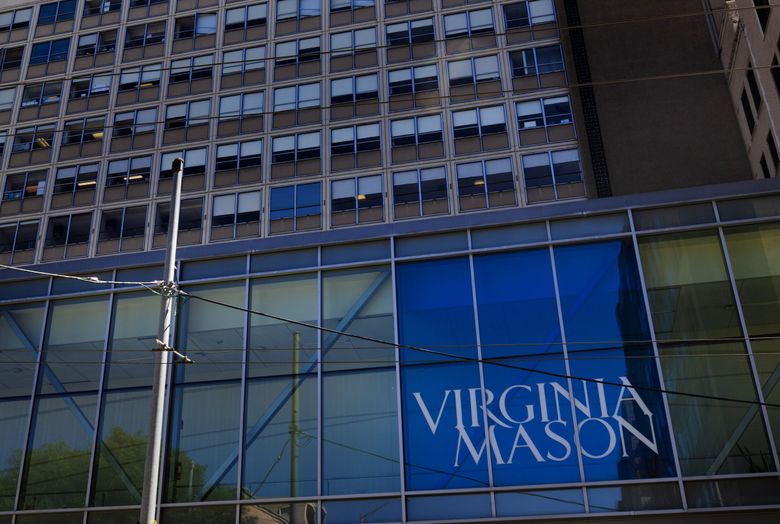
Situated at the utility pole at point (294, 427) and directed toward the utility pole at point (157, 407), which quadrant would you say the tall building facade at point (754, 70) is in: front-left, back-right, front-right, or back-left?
back-left

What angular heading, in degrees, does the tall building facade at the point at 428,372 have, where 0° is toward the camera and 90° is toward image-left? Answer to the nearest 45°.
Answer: approximately 0°

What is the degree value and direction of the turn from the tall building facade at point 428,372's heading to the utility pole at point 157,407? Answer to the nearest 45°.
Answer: approximately 45° to its right
